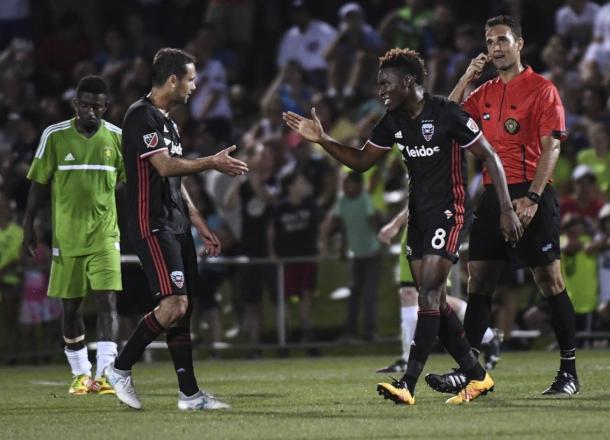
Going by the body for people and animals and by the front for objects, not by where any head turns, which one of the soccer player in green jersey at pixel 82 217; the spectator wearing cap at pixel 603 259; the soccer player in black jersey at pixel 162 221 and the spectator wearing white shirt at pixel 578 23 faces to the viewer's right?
the soccer player in black jersey

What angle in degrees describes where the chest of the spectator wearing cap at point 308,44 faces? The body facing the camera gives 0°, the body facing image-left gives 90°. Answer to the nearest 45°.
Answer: approximately 0°

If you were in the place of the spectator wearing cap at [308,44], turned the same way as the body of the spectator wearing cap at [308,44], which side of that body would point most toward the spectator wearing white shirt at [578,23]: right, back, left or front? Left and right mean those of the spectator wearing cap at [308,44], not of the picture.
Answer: left

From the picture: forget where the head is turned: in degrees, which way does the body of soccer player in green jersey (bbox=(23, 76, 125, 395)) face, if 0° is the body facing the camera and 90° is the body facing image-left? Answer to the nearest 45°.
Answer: approximately 0°

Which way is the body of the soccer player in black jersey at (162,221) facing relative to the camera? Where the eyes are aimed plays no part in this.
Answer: to the viewer's right

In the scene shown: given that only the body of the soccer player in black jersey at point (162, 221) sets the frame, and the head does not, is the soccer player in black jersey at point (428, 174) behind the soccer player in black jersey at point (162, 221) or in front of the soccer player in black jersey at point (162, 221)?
in front

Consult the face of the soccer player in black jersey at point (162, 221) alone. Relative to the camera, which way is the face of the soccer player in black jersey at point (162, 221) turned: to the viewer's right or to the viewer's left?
to the viewer's right

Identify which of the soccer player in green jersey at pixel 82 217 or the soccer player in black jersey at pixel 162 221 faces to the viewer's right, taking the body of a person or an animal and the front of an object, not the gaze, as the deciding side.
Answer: the soccer player in black jersey

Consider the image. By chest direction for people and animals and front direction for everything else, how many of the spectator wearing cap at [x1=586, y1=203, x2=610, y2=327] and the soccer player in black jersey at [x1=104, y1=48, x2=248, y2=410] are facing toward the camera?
1
